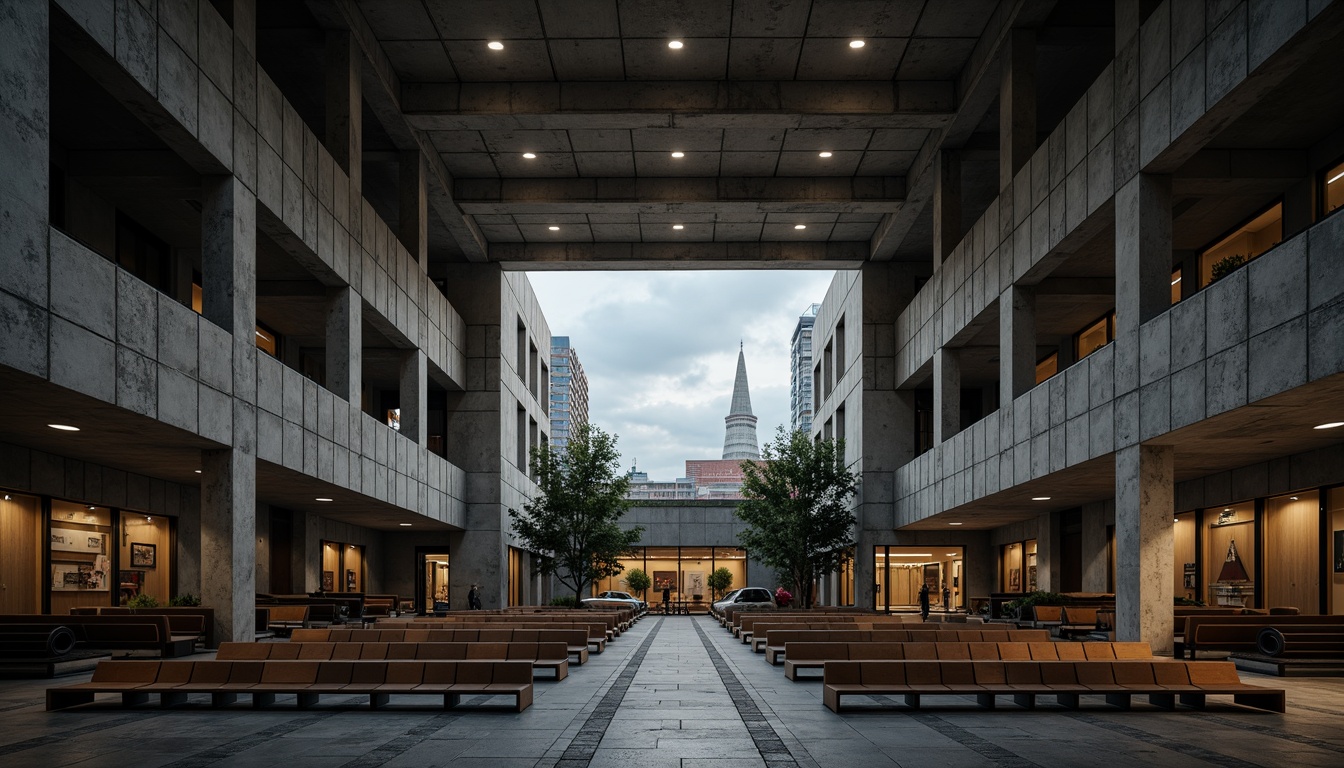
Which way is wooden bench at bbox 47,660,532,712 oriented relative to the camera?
toward the camera

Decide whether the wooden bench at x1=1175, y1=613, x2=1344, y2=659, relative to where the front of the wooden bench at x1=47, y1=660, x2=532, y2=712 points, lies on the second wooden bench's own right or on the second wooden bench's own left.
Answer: on the second wooden bench's own left

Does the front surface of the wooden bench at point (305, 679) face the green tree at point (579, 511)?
no

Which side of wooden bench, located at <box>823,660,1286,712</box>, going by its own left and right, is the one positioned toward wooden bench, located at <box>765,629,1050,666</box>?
back

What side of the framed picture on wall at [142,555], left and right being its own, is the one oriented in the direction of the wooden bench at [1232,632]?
front

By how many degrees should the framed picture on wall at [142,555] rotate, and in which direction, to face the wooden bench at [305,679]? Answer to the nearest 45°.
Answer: approximately 45° to its right

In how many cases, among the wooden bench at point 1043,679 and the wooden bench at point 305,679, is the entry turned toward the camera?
2

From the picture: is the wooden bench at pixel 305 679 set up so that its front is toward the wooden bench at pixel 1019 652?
no

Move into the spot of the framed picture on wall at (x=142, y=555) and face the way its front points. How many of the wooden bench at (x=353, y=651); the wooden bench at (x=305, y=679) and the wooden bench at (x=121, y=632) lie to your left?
0

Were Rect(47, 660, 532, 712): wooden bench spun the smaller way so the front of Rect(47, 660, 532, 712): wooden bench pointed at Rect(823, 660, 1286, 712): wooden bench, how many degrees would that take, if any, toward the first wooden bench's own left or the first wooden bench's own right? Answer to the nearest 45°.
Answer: approximately 90° to the first wooden bench's own left

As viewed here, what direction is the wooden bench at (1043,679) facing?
toward the camera
